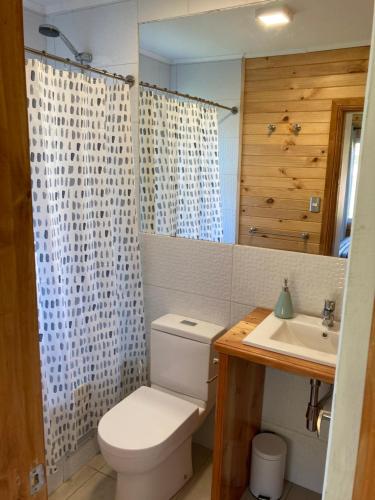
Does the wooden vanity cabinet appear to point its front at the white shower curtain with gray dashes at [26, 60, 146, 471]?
no

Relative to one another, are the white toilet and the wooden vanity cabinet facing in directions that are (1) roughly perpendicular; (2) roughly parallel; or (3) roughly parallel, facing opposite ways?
roughly parallel

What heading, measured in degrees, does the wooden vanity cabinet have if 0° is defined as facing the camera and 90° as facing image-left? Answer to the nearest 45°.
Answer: approximately 45°

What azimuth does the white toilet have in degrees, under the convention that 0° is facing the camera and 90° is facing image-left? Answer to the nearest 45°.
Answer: approximately 45°
